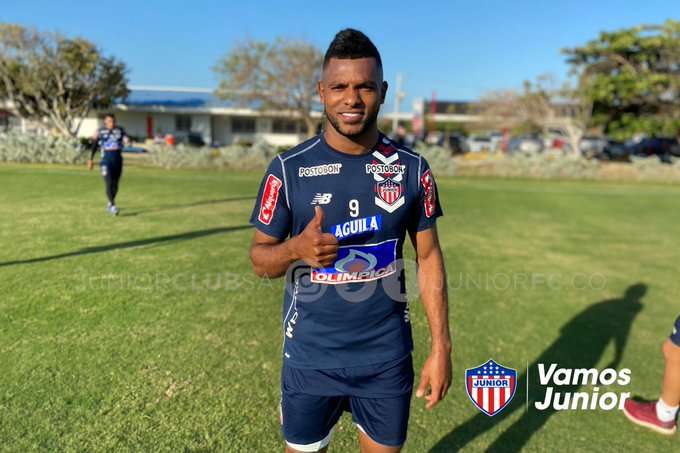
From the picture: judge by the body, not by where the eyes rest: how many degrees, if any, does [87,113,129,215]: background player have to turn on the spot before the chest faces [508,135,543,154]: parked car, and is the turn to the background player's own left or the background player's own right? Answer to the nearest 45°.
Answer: approximately 135° to the background player's own left

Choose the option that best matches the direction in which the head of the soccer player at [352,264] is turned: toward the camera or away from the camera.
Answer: toward the camera

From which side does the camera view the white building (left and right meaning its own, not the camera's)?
front

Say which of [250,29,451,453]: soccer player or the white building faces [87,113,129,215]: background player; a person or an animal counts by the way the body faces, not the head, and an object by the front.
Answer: the white building

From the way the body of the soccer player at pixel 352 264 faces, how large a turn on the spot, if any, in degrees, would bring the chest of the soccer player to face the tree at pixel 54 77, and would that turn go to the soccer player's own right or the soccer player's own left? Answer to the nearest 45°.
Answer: approximately 135° to the soccer player's own right

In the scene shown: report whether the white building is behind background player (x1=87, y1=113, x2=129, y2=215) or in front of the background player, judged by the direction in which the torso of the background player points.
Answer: behind

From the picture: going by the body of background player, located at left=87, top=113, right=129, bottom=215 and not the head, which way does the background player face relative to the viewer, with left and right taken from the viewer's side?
facing the viewer

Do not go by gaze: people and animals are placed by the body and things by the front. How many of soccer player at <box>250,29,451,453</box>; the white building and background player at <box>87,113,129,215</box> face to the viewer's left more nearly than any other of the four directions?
0

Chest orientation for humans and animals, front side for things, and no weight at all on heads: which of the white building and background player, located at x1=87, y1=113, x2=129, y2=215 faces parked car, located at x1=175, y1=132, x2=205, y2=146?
the white building

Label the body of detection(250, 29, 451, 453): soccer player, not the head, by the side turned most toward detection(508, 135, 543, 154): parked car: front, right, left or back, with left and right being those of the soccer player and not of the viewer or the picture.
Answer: back
